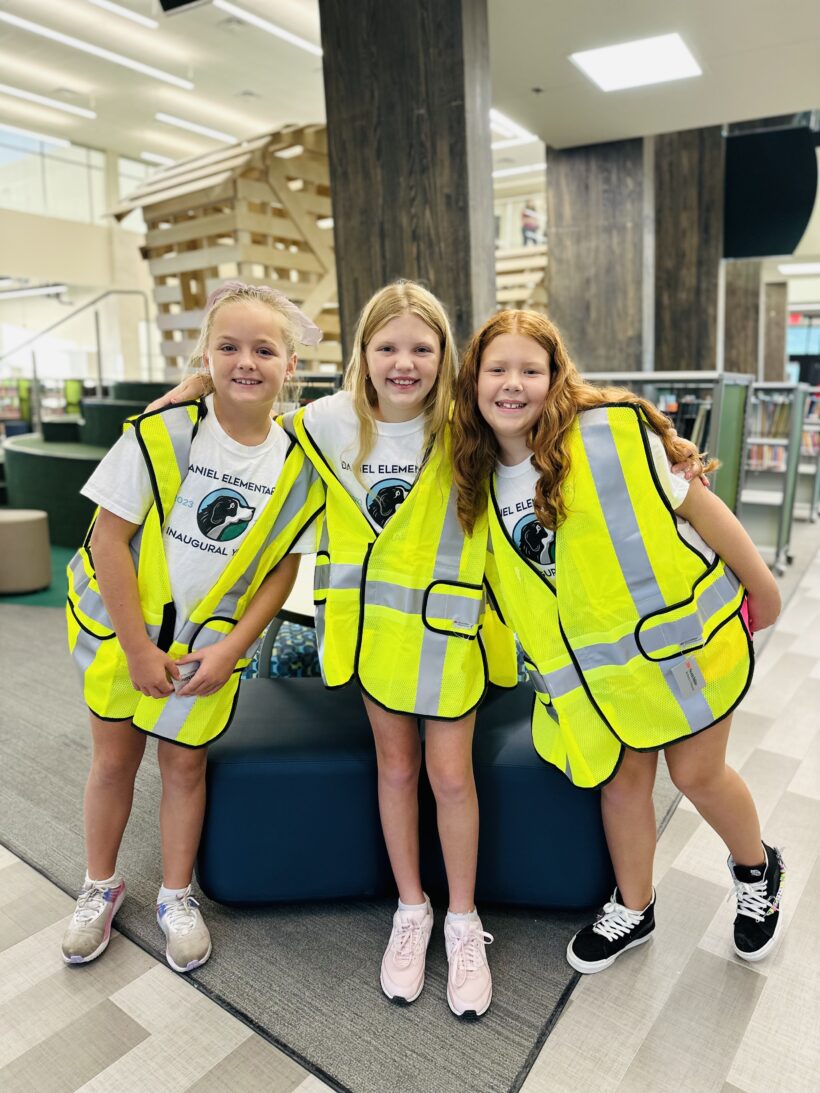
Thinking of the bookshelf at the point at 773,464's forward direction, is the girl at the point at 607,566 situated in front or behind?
in front

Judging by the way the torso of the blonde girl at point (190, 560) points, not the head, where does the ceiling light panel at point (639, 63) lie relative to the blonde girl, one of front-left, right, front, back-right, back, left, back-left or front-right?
back-left

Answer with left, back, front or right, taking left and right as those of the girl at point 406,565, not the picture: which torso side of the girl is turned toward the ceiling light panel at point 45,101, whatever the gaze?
back

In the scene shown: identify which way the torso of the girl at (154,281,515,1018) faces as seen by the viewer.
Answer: toward the camera

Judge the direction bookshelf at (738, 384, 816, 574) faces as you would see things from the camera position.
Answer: facing the viewer and to the left of the viewer

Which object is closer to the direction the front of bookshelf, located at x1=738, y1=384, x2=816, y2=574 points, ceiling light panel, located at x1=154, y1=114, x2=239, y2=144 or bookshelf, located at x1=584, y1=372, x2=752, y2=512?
the bookshelf

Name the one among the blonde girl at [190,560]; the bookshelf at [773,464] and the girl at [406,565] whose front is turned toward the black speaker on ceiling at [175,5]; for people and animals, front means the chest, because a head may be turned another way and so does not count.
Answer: the bookshelf

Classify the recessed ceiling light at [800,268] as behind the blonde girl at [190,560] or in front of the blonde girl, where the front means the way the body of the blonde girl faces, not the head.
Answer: behind

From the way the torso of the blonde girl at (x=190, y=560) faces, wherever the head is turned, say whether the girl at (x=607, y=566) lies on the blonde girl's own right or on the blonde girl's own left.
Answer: on the blonde girl's own left

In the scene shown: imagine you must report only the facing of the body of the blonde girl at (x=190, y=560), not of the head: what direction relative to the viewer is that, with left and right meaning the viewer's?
facing the viewer

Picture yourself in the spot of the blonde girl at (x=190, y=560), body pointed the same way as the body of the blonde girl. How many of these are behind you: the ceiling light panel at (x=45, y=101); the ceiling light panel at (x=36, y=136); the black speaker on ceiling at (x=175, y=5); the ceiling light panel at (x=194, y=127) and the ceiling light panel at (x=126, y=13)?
5

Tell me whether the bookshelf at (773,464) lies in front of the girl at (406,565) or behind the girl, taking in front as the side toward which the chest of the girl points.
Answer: behind

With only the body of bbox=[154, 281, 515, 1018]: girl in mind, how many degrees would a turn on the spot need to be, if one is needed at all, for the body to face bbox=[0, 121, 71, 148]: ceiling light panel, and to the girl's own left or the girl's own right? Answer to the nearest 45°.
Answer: approximately 180°

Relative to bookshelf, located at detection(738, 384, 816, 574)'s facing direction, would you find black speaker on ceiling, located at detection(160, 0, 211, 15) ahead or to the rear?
ahead

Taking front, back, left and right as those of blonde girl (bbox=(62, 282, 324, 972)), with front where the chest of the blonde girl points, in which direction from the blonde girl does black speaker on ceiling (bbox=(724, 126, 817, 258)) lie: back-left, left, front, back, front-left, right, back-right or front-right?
back-left

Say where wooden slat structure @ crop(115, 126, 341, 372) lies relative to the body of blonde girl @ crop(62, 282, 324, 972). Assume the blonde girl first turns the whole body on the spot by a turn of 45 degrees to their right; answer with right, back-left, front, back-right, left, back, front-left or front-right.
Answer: back-right
